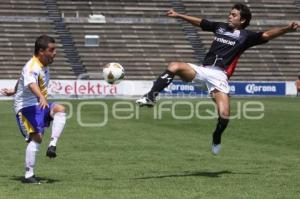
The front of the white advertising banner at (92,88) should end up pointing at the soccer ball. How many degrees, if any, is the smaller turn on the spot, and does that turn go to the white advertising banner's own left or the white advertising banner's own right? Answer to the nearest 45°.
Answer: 0° — it already faces it

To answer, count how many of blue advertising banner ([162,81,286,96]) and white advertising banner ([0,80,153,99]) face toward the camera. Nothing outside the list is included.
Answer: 2

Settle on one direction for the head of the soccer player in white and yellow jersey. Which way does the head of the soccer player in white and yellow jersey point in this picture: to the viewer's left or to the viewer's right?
to the viewer's right

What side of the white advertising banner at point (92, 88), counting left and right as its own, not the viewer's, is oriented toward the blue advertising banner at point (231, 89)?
left

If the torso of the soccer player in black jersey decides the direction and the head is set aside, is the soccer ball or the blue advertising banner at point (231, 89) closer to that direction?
the soccer ball

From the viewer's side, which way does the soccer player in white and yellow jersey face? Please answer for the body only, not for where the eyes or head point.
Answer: to the viewer's right

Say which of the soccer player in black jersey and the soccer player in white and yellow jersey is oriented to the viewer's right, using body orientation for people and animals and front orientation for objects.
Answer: the soccer player in white and yellow jersey
